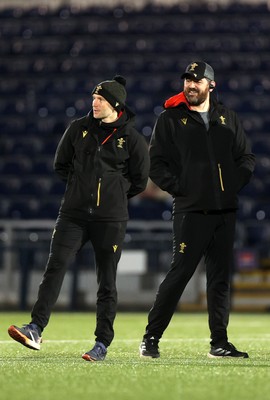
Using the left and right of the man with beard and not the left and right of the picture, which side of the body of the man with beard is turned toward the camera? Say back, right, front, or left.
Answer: front

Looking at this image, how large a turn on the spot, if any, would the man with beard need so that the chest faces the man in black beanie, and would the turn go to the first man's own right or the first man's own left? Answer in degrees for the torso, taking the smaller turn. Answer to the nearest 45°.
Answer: approximately 90° to the first man's own right
